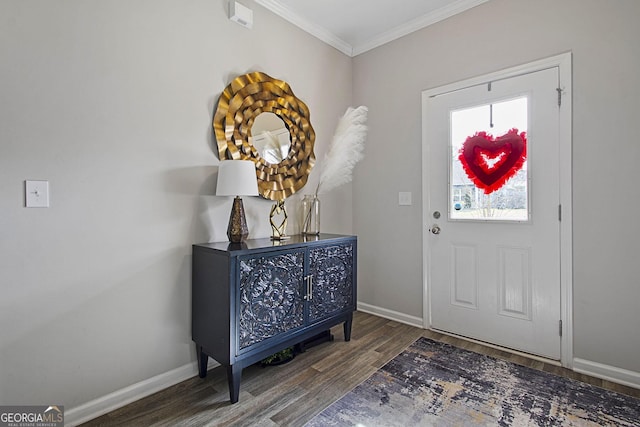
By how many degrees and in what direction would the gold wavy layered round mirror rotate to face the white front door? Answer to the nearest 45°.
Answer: approximately 45° to its left

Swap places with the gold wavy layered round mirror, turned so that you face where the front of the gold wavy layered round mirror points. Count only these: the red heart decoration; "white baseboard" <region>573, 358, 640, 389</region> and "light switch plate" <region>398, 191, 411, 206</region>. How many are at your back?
0

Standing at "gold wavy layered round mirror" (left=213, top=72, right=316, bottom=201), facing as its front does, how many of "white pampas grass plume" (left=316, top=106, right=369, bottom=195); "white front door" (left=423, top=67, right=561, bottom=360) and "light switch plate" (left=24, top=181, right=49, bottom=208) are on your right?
1

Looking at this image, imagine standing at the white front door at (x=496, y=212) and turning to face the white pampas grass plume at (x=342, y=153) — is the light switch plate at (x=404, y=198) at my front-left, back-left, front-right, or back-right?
front-right

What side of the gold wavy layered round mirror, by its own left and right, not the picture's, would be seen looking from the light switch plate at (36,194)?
right

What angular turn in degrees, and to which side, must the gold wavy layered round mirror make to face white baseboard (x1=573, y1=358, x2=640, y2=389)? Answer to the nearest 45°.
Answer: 0° — it already faces it

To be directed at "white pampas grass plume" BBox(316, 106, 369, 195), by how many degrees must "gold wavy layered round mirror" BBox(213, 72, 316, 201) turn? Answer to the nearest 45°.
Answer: approximately 45° to its left

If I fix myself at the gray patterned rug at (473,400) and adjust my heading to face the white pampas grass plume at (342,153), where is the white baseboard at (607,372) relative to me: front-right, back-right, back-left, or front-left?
back-right

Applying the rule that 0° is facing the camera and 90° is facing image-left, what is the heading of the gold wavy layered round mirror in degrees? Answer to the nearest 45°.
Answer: approximately 315°

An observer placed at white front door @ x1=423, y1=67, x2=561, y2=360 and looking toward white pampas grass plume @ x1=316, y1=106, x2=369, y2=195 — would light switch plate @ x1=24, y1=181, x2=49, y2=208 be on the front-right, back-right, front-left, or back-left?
front-left

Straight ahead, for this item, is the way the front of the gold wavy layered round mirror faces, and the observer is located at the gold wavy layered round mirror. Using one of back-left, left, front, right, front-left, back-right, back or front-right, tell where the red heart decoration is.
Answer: front-left

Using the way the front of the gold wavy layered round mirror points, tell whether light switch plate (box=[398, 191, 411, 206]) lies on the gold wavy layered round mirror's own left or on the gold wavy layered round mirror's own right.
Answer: on the gold wavy layered round mirror's own left
